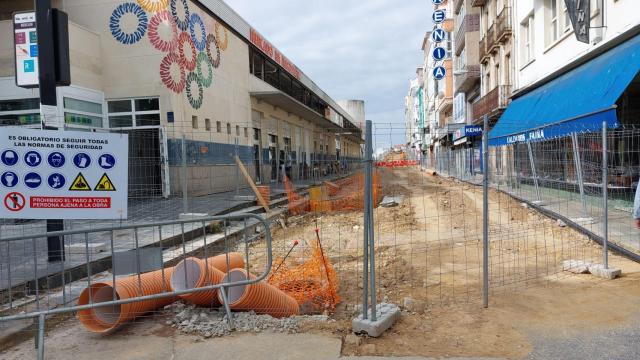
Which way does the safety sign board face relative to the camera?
toward the camera

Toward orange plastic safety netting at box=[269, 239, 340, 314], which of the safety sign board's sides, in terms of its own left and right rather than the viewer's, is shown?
left

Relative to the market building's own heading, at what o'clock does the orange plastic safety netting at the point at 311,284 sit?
The orange plastic safety netting is roughly at 1 o'clock from the market building.

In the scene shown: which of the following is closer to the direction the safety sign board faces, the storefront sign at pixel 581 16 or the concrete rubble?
the concrete rubble

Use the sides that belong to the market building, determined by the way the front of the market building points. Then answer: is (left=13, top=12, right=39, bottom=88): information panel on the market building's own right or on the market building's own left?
on the market building's own right

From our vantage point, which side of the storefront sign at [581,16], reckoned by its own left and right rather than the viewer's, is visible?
front

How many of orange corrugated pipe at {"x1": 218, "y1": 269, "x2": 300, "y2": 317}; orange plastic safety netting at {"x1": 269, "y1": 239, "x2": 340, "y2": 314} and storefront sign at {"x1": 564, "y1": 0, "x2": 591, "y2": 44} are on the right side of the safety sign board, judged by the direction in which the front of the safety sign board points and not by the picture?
0

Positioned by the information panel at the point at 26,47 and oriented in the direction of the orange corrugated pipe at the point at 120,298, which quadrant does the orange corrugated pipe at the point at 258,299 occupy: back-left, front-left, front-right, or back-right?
front-left

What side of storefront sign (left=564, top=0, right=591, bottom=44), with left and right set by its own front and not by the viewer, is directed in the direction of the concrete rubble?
front

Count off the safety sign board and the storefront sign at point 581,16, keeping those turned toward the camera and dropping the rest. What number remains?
2

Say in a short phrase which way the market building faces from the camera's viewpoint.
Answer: facing the viewer and to the right of the viewer
